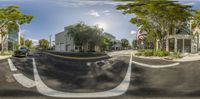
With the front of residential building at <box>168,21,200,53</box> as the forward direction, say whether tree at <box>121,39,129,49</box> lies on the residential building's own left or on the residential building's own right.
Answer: on the residential building's own right

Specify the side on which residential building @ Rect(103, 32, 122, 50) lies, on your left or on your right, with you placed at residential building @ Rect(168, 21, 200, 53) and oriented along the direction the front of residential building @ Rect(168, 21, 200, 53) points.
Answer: on your right

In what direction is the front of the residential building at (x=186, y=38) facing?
toward the camera

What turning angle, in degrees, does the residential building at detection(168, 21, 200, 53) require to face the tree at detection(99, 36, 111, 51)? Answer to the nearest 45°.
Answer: approximately 45° to its right

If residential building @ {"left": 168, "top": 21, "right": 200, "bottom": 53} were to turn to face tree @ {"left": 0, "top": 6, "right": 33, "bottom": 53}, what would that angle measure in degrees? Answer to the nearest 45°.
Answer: approximately 45° to its left
